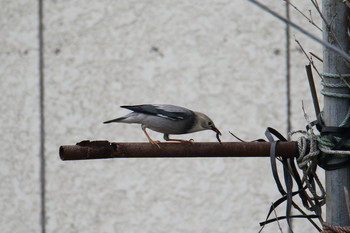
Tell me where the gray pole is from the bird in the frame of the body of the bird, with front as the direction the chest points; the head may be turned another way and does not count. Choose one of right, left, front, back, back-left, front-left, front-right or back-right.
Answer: front-right

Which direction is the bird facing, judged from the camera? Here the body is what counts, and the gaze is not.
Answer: to the viewer's right
